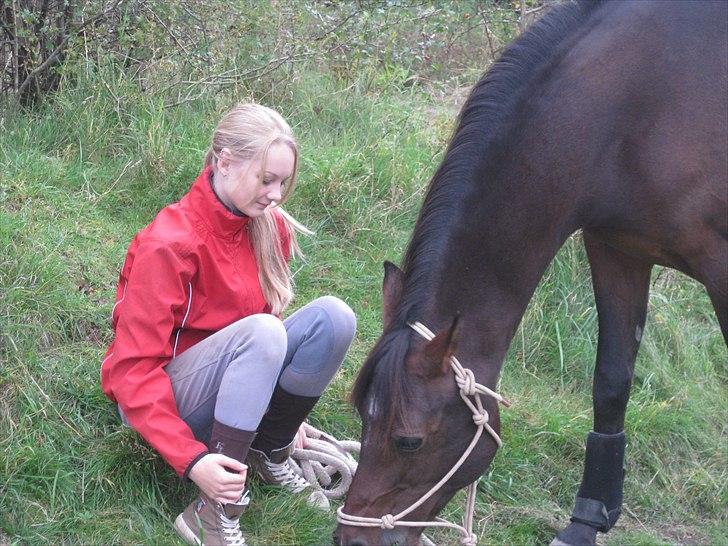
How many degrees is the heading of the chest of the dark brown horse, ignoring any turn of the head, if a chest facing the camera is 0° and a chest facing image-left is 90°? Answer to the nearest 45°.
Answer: approximately 90°

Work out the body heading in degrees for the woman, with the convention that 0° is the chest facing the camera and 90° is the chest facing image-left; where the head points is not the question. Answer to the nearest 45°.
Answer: approximately 315°

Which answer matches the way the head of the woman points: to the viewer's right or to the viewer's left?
to the viewer's right
